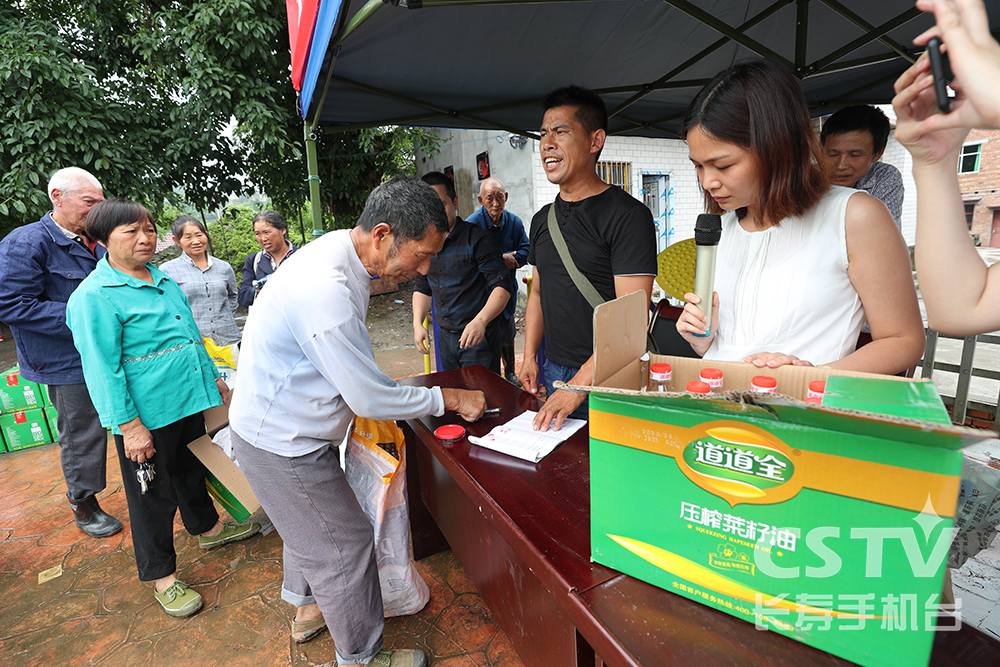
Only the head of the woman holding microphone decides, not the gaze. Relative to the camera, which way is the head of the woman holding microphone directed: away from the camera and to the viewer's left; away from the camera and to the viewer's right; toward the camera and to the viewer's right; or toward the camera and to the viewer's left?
toward the camera and to the viewer's left

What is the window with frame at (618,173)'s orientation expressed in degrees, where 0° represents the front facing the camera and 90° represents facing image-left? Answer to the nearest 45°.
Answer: approximately 0°

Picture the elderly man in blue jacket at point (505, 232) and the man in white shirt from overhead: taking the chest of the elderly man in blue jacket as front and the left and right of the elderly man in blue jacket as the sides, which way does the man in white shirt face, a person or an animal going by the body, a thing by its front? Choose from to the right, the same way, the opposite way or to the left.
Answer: to the left

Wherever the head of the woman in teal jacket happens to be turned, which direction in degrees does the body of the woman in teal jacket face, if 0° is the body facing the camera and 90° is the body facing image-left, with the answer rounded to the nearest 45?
approximately 315°

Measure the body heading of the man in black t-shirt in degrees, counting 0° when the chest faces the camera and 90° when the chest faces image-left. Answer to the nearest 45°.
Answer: approximately 45°

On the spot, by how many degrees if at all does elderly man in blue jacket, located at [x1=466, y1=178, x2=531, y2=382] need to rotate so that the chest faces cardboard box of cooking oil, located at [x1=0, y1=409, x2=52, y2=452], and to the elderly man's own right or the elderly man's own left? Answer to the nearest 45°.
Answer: approximately 90° to the elderly man's own right

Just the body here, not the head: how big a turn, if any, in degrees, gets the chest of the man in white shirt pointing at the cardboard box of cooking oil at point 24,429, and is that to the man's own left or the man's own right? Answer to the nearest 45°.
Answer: approximately 135° to the man's own left

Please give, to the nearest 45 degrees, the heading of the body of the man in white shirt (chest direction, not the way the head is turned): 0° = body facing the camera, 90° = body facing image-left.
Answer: approximately 270°
